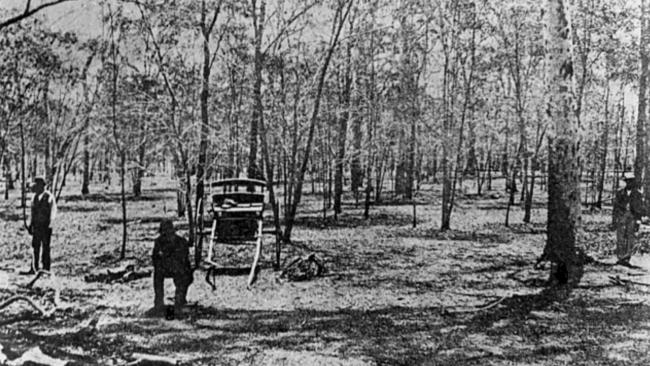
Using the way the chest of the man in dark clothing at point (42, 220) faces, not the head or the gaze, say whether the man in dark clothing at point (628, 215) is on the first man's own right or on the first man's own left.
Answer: on the first man's own left

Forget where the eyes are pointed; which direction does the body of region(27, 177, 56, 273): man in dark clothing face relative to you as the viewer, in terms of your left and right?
facing the viewer and to the left of the viewer

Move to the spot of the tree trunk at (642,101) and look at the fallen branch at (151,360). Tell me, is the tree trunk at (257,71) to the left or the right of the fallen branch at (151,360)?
right

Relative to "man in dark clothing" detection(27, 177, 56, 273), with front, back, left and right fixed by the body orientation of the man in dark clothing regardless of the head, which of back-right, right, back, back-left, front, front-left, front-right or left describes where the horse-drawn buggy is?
back-left

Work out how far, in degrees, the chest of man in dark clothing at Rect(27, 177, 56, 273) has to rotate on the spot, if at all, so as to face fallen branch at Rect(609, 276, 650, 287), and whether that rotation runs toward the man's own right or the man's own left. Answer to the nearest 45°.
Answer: approximately 90° to the man's own left

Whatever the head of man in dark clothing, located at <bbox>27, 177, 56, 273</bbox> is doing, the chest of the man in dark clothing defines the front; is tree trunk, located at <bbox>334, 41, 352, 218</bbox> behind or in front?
behind

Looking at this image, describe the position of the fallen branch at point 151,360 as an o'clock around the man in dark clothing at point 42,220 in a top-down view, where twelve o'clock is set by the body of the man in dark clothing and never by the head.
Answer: The fallen branch is roughly at 10 o'clock from the man in dark clothing.

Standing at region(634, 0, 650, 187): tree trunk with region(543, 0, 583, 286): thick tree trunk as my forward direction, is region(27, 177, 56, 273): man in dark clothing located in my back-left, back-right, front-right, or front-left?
front-right

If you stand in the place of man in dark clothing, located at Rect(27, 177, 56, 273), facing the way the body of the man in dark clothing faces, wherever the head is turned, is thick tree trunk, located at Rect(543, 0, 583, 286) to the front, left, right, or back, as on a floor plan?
left

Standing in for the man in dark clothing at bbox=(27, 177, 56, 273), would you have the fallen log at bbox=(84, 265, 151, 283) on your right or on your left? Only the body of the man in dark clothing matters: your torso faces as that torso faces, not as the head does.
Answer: on your left
